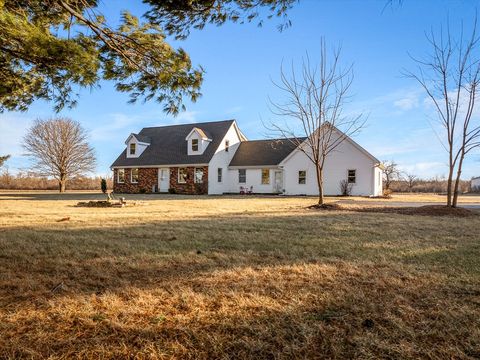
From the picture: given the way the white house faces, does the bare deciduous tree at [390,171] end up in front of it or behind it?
behind

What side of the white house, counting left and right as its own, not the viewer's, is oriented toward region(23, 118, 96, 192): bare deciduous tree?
right

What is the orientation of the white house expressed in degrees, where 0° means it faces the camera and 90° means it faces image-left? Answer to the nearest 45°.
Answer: approximately 45°
